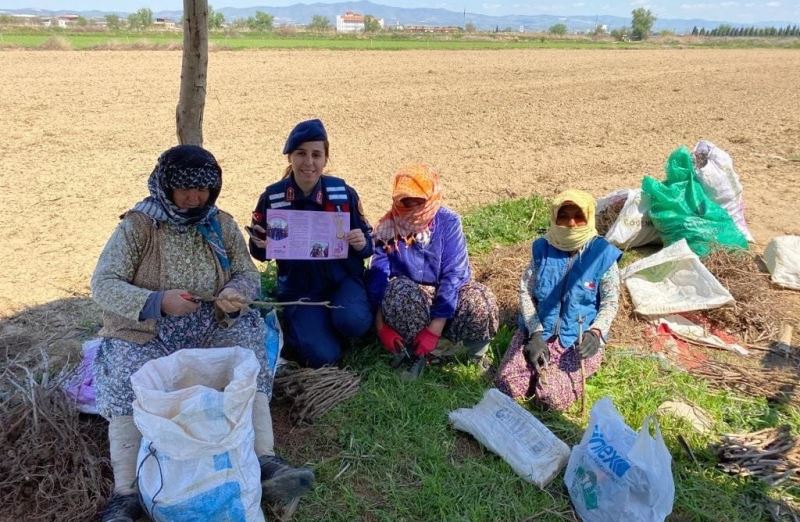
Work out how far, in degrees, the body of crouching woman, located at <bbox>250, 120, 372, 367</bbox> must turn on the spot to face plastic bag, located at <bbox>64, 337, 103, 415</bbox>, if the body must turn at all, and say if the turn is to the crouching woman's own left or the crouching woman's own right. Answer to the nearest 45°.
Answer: approximately 45° to the crouching woman's own right

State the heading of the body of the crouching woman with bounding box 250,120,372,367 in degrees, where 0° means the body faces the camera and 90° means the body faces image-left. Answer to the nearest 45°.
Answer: approximately 0°

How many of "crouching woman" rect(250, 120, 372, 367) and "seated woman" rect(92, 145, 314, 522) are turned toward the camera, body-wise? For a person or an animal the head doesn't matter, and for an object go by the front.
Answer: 2

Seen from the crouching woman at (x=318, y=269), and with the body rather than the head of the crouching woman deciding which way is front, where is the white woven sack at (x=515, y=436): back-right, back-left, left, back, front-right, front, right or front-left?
front-left

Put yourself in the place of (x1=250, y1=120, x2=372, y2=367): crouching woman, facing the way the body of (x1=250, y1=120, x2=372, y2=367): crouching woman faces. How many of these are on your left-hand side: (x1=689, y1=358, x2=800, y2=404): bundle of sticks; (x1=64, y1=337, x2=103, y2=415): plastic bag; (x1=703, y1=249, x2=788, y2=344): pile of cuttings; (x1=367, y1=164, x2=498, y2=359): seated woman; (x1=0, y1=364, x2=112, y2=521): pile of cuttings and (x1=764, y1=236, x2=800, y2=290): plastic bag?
4

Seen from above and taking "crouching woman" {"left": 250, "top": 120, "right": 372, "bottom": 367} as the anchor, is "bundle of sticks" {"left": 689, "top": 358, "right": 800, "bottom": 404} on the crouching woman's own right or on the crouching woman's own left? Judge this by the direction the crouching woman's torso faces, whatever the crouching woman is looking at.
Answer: on the crouching woman's own left

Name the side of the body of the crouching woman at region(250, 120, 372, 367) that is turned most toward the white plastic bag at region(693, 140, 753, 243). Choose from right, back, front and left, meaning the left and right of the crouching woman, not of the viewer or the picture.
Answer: left

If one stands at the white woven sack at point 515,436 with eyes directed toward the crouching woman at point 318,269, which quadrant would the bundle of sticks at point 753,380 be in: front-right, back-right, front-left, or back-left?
back-right
